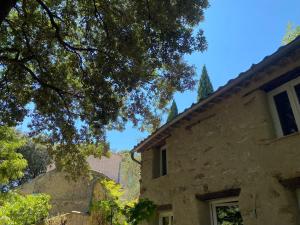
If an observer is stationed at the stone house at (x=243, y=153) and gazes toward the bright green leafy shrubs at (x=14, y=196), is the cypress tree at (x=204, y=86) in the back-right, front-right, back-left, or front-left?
front-right

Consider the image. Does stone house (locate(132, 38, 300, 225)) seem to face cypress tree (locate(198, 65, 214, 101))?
no

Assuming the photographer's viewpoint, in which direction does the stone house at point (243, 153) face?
facing the viewer and to the left of the viewer

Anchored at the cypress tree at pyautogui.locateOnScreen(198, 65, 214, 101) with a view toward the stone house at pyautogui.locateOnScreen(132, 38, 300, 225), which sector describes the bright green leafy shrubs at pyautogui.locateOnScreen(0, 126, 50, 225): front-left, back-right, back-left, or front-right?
front-right

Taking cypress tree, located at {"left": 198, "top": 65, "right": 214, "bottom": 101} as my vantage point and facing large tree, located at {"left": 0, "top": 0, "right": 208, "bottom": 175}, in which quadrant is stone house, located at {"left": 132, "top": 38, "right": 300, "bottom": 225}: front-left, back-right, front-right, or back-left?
front-left

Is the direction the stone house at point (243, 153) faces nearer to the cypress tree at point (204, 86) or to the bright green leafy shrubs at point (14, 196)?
the bright green leafy shrubs

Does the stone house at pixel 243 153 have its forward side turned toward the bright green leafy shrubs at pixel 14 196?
no
